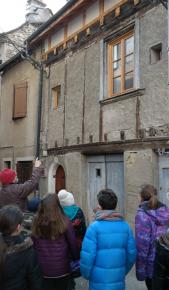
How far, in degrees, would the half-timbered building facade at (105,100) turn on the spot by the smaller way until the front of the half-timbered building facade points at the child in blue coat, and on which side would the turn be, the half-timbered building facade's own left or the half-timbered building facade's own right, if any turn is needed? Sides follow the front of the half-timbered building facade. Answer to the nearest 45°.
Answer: approximately 45° to the half-timbered building facade's own left

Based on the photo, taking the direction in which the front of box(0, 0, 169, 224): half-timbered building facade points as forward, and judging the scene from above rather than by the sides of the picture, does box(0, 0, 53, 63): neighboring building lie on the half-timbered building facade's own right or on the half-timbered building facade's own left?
on the half-timbered building facade's own right

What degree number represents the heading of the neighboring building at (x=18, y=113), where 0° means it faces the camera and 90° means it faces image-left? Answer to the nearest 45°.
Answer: approximately 45°

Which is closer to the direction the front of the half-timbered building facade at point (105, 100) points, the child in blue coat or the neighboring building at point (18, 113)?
the child in blue coat

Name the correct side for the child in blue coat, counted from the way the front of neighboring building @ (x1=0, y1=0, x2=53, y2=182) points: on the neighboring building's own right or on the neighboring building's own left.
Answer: on the neighboring building's own left

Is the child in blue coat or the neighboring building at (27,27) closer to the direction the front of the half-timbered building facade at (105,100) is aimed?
the child in blue coat

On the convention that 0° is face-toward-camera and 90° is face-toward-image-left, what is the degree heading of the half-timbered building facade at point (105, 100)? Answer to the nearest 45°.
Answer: approximately 45°

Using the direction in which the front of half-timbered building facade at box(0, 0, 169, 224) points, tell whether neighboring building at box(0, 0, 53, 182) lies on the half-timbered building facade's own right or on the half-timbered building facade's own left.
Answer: on the half-timbered building facade's own right
